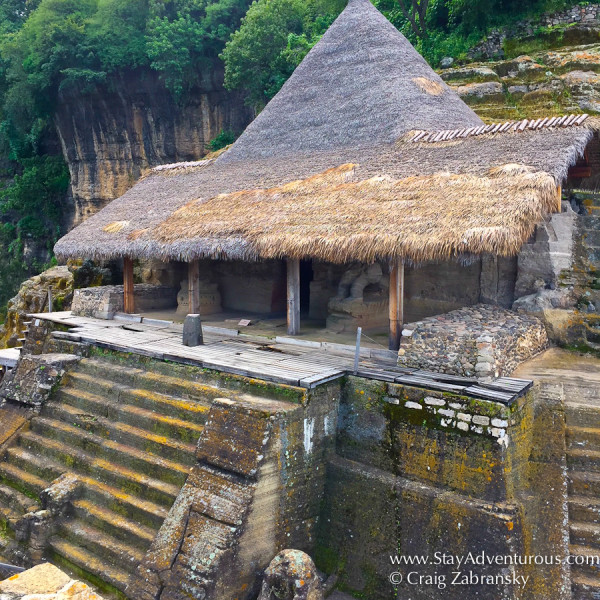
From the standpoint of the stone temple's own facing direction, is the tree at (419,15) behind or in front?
behind

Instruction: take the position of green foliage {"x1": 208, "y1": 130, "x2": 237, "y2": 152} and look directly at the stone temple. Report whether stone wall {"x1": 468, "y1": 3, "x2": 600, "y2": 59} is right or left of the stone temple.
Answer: left

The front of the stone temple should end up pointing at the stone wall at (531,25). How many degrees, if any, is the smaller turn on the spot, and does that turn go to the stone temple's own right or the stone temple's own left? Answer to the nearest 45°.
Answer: approximately 180°

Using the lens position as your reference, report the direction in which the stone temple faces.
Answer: facing the viewer and to the left of the viewer

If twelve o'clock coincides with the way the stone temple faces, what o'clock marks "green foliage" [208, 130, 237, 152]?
The green foliage is roughly at 4 o'clock from the stone temple.
